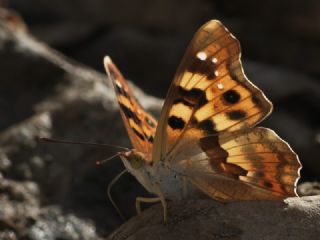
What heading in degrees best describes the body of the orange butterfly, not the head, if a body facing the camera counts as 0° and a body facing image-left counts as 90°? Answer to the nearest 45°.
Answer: approximately 45°
